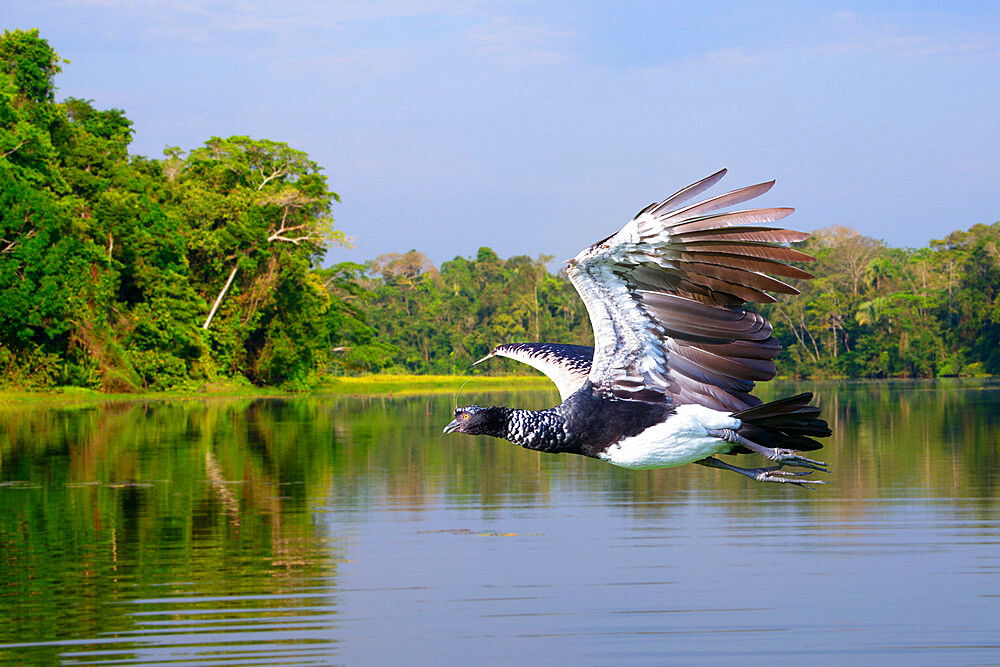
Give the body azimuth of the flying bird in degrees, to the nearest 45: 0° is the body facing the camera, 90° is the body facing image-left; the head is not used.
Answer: approximately 90°
